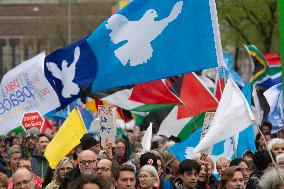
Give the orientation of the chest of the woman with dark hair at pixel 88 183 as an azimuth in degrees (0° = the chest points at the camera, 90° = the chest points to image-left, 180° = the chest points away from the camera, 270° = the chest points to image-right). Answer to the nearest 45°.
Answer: approximately 0°

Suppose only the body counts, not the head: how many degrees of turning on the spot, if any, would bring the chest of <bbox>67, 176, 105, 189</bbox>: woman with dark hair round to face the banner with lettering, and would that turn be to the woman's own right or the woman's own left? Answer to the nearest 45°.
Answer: approximately 180°

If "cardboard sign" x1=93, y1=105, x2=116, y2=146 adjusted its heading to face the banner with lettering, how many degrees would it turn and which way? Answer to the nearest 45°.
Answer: approximately 135° to its right

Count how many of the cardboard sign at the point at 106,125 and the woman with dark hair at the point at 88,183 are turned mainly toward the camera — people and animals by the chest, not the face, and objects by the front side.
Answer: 2

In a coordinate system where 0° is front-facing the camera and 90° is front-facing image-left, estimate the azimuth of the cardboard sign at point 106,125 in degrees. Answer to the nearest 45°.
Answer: approximately 0°
